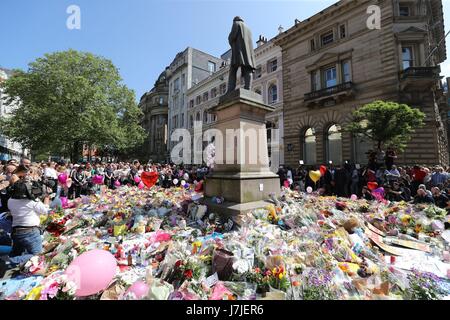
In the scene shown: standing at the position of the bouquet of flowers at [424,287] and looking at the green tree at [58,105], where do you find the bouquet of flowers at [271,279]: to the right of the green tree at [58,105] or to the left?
left

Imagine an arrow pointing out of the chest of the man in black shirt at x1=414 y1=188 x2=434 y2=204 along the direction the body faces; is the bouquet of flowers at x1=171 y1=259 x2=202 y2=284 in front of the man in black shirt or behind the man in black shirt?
in front

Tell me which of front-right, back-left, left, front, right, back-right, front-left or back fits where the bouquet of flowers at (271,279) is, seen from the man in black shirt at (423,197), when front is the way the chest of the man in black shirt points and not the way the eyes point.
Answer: front-left

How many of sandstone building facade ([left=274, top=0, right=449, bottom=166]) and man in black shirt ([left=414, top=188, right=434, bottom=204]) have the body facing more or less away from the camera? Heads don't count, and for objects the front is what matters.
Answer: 0

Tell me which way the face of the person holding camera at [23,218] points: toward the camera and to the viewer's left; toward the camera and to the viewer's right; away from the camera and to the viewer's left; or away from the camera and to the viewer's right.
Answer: away from the camera and to the viewer's right

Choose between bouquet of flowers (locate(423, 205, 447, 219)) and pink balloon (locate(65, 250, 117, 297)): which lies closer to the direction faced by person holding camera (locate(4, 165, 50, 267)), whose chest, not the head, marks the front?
the bouquet of flowers

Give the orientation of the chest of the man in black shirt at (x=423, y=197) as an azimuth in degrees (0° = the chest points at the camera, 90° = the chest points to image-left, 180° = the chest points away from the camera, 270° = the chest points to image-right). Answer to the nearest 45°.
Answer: approximately 45°

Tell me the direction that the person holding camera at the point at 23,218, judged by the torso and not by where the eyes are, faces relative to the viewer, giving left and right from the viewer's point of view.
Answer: facing away from the viewer and to the right of the viewer

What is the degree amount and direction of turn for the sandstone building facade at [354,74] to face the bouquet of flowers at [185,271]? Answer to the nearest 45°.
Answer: approximately 45° to its left
